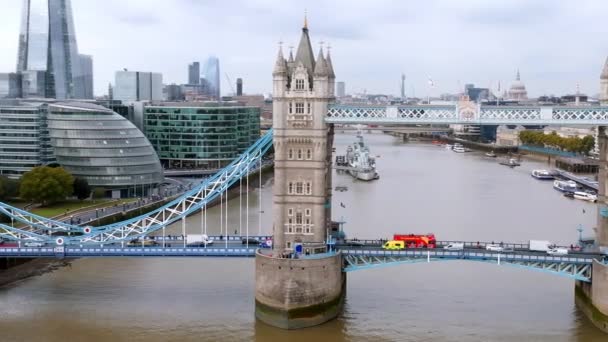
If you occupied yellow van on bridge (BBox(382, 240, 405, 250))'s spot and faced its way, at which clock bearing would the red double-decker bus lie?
The red double-decker bus is roughly at 5 o'clock from the yellow van on bridge.

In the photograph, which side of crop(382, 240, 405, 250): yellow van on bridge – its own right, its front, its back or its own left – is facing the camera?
left

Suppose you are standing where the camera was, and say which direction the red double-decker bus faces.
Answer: facing to the right of the viewer

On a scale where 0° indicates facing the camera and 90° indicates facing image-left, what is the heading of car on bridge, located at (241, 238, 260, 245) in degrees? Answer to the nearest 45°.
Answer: approximately 270°

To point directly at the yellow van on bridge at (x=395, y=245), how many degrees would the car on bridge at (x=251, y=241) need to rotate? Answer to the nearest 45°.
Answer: approximately 45° to its right

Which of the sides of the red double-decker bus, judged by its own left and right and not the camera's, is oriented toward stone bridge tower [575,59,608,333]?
front

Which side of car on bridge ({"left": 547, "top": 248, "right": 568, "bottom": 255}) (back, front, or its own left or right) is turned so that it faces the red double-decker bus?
front

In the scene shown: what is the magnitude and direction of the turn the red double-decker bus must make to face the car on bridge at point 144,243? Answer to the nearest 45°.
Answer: approximately 180°

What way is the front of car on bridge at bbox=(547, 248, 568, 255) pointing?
to the viewer's left

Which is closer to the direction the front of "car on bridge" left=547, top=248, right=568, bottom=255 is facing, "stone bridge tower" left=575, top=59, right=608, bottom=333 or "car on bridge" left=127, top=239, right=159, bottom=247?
the car on bridge

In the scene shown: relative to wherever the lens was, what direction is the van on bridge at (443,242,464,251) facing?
facing to the left of the viewer

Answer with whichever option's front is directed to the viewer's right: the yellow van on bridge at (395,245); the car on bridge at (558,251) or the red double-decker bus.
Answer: the red double-decker bus
